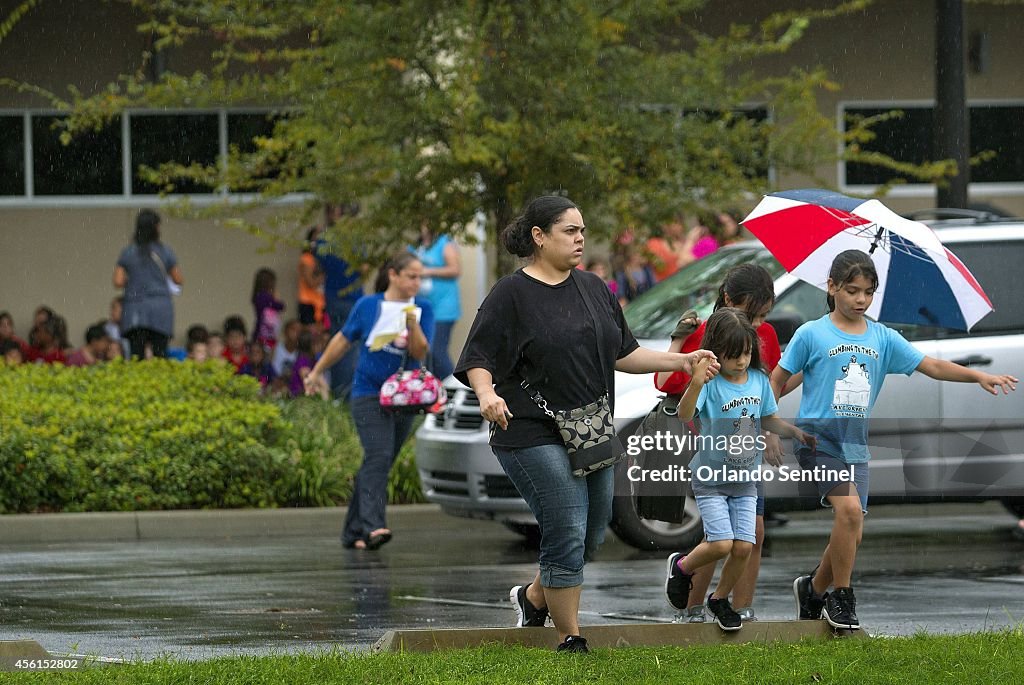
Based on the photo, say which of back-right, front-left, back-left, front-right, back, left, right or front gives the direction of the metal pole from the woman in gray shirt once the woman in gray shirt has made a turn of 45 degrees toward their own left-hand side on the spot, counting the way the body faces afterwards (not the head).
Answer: back

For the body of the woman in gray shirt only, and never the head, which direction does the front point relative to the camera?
away from the camera

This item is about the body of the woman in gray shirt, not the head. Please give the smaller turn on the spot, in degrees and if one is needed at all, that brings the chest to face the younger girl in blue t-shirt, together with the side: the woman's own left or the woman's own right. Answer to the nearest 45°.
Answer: approximately 180°

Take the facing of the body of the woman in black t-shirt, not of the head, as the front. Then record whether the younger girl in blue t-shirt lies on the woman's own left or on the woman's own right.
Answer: on the woman's own left

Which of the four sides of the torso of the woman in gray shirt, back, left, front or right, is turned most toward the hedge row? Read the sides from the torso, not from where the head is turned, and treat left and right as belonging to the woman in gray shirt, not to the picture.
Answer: back

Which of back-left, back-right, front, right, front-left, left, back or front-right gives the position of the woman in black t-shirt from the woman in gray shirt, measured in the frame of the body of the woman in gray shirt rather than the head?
back

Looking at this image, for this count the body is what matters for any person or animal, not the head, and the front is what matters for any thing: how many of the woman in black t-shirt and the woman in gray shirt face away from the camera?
1

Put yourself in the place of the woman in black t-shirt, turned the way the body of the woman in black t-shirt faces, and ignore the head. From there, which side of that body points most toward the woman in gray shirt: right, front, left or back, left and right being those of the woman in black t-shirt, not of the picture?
back

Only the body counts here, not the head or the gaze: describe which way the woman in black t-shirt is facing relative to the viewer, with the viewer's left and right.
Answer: facing the viewer and to the right of the viewer

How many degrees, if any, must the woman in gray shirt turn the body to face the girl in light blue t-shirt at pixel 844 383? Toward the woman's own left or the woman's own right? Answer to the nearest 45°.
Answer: approximately 180°

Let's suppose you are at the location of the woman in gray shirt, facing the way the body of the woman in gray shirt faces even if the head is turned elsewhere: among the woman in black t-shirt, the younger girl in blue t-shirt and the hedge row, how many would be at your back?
3

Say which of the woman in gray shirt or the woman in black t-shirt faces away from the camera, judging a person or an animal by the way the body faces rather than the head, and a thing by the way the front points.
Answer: the woman in gray shirt
